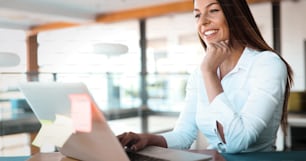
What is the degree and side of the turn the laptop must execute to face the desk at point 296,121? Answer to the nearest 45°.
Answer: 0° — it already faces it

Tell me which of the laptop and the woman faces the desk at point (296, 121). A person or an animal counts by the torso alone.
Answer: the laptop

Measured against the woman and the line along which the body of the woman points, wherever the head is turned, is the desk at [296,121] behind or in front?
behind

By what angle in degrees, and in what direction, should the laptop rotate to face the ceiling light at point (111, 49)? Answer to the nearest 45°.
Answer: approximately 45° to its left

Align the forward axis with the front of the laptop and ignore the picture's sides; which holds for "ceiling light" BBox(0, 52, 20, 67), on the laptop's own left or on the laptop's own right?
on the laptop's own left

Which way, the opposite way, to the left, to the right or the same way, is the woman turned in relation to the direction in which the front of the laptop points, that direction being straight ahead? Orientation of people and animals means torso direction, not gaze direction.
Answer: the opposite way

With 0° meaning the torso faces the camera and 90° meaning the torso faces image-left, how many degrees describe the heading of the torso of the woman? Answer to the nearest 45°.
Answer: approximately 45°

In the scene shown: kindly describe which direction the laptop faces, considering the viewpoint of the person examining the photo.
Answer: facing away from the viewer and to the right of the viewer
